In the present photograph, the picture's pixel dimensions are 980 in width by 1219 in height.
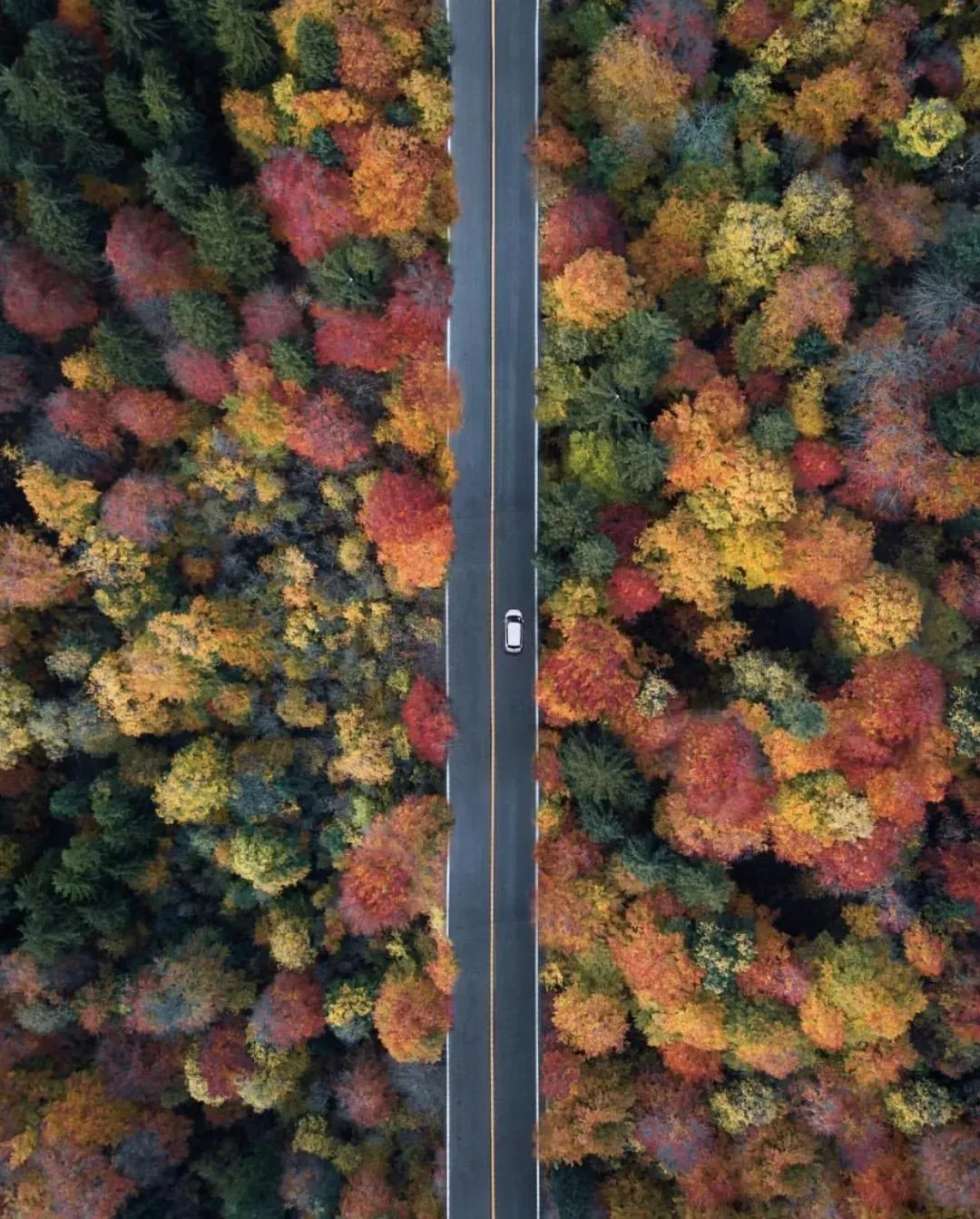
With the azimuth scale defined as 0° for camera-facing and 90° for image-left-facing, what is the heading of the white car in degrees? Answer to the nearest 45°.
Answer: approximately 180°

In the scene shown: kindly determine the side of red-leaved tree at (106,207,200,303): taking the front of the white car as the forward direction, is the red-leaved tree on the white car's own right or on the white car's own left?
on the white car's own left
